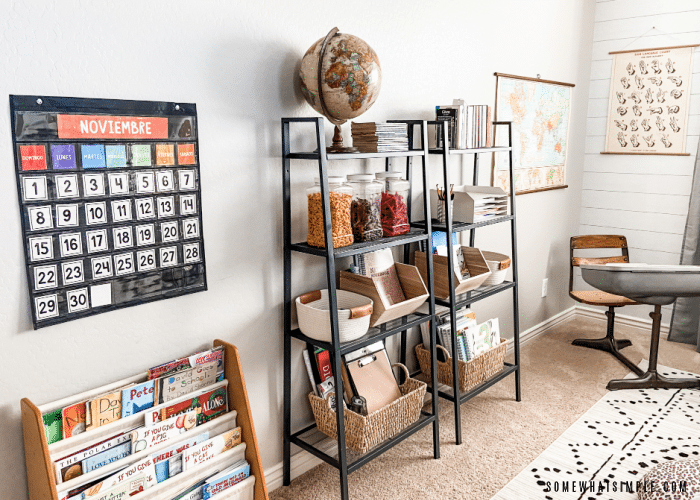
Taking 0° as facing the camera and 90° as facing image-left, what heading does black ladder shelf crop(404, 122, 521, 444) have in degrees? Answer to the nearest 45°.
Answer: approximately 315°

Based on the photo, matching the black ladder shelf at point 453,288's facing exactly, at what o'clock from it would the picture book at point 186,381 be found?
The picture book is roughly at 3 o'clock from the black ladder shelf.

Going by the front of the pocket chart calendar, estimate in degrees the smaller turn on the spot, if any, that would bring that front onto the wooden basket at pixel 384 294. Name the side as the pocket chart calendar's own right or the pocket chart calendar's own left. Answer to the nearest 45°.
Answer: approximately 45° to the pocket chart calendar's own left

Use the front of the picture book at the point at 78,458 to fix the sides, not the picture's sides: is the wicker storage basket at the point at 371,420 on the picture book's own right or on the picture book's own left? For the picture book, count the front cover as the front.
on the picture book's own left

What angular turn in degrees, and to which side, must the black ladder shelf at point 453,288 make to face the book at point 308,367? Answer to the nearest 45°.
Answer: approximately 90° to its right

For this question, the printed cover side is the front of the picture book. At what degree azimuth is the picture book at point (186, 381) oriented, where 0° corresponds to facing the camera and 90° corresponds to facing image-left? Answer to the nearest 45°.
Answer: approximately 315°

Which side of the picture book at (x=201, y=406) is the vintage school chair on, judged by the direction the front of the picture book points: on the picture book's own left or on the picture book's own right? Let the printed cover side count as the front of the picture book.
on the picture book's own left

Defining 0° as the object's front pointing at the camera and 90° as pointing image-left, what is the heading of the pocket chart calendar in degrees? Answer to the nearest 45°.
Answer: approximately 315°

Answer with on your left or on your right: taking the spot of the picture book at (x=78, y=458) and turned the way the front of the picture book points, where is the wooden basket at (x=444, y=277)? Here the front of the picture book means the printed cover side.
on your left

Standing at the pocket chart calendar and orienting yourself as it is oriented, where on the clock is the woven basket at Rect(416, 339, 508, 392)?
The woven basket is roughly at 10 o'clock from the pocket chart calendar.
